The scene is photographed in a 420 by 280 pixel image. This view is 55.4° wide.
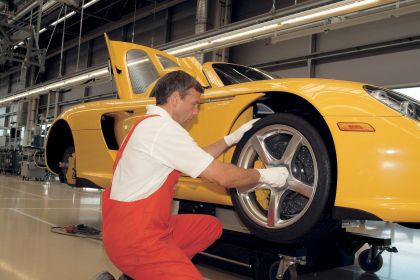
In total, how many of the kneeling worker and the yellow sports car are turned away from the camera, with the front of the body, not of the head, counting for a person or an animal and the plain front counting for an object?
0

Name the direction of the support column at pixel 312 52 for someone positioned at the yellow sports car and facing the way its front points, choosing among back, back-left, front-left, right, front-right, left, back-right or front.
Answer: back-left

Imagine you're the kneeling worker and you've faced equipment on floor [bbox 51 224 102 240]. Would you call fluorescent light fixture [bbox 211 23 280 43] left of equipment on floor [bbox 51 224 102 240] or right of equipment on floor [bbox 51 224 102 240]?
right

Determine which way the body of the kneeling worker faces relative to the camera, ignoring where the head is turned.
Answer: to the viewer's right

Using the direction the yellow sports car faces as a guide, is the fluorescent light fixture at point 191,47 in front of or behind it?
behind

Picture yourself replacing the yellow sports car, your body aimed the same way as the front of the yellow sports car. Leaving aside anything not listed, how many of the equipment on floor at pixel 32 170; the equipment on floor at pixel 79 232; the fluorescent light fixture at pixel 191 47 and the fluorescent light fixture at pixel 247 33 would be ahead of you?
0

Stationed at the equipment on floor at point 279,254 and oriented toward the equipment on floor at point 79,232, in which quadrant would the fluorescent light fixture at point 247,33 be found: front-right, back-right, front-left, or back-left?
front-right

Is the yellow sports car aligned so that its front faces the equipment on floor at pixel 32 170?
no

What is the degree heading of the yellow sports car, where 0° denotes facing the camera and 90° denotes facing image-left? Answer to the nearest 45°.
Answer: approximately 315°

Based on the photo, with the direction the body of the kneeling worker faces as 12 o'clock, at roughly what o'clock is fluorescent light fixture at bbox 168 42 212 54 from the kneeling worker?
The fluorescent light fixture is roughly at 9 o'clock from the kneeling worker.

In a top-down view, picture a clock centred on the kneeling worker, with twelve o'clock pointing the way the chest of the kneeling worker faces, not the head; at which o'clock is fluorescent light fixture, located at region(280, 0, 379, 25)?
The fluorescent light fixture is roughly at 10 o'clock from the kneeling worker.

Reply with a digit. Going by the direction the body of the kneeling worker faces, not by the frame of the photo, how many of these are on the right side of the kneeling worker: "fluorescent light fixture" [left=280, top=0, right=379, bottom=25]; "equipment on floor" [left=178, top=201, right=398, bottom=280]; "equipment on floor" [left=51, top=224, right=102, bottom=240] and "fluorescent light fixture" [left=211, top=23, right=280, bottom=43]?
0

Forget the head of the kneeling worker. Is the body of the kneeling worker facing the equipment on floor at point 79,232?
no
